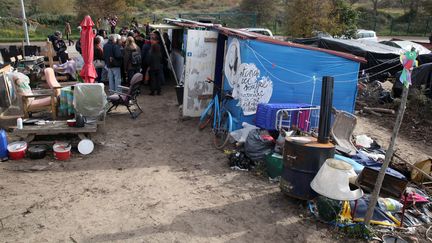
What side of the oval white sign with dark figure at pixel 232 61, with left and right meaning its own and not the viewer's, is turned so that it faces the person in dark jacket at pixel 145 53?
right

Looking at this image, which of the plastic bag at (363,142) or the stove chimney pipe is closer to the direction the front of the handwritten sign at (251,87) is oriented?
the stove chimney pipe

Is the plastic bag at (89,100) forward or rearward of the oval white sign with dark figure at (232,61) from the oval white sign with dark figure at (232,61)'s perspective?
forward

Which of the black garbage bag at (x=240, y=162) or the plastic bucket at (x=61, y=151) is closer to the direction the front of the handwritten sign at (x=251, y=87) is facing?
the black garbage bag

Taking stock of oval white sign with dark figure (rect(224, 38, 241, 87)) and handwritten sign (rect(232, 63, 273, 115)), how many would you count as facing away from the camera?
0

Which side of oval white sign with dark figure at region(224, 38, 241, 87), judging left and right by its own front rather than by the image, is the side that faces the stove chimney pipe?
left

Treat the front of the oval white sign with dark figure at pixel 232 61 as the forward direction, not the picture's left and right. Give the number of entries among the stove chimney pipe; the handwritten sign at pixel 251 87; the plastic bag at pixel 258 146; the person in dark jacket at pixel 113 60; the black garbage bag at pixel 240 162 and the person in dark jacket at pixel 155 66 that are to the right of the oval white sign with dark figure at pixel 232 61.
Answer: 2

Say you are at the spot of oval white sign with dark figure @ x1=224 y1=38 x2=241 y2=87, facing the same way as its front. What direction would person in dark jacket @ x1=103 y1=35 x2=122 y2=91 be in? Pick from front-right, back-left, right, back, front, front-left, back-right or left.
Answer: right

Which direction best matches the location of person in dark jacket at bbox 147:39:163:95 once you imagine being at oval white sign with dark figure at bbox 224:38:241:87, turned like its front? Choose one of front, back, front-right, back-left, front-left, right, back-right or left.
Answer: right

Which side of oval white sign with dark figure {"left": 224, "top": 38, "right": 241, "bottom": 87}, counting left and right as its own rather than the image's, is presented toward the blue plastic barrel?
right

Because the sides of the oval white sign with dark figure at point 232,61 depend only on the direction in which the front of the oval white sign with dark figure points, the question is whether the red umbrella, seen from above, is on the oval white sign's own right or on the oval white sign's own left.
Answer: on the oval white sign's own right

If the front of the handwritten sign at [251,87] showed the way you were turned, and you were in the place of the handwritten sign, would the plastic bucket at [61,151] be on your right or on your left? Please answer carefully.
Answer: on your right

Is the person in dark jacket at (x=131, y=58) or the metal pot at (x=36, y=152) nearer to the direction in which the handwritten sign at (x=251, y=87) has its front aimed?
the metal pot

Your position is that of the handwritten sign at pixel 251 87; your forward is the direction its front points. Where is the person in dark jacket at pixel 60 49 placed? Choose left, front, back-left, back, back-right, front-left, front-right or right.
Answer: back-right

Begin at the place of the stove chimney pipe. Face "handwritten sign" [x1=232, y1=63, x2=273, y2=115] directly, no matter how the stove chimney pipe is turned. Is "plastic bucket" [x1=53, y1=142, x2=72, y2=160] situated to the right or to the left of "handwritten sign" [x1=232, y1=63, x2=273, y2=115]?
left
